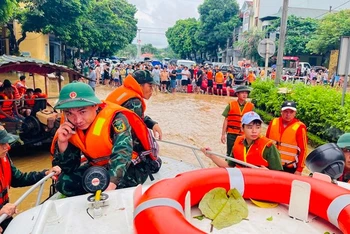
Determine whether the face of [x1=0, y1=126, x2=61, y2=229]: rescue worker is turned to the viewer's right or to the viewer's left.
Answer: to the viewer's right

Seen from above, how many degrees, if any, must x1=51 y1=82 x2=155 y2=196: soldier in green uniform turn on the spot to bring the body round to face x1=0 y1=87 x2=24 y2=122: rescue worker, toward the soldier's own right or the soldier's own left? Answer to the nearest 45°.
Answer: approximately 135° to the soldier's own right

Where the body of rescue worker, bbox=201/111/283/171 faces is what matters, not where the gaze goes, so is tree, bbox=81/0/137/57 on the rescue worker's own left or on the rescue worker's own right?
on the rescue worker's own right

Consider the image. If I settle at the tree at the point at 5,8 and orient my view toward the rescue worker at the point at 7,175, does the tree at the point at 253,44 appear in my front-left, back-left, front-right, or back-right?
back-left

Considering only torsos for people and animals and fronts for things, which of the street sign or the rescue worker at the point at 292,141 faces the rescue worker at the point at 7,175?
the rescue worker at the point at 292,141

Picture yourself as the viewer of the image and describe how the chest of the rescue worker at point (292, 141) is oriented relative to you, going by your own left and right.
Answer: facing the viewer and to the left of the viewer

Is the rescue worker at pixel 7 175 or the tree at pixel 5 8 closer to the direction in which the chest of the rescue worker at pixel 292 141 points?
the rescue worker

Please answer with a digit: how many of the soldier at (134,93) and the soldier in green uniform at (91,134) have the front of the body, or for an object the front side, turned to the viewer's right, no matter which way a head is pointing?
1
